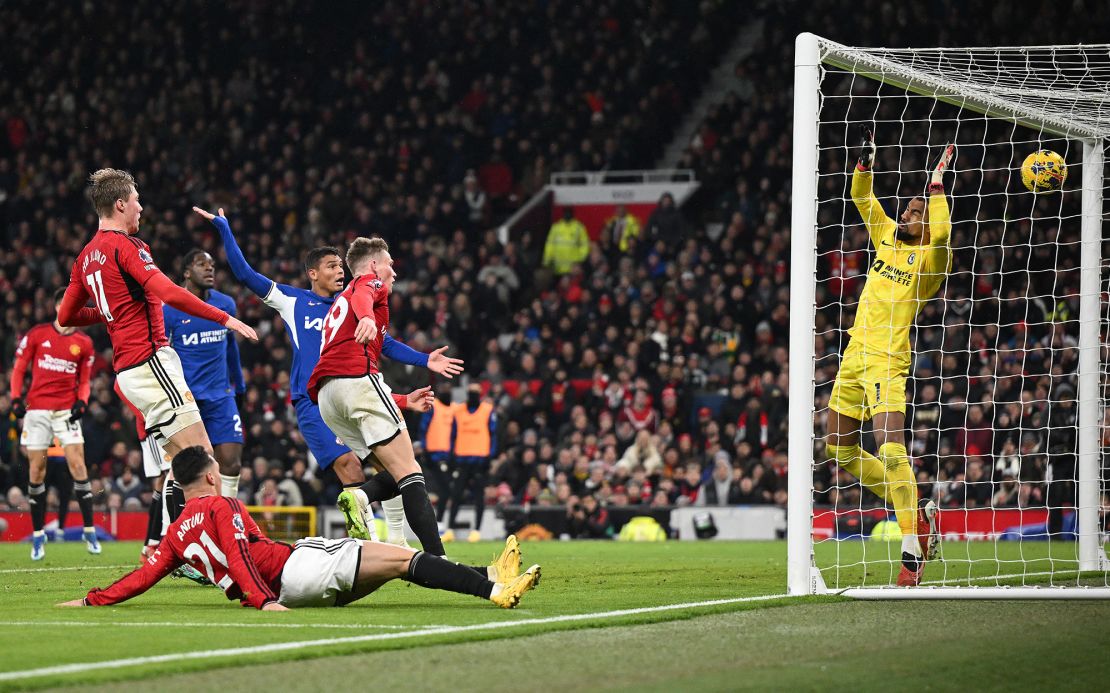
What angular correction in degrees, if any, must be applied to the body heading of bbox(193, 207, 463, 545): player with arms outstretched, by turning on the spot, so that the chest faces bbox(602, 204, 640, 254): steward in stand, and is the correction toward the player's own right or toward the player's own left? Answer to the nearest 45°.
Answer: approximately 135° to the player's own left

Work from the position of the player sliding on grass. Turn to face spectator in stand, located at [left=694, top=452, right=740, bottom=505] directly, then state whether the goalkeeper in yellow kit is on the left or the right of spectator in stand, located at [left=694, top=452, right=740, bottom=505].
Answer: right

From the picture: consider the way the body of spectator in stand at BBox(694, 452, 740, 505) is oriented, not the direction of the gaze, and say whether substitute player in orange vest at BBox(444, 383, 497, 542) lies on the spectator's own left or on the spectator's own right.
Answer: on the spectator's own right

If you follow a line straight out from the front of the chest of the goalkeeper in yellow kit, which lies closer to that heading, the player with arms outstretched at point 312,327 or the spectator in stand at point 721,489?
the player with arms outstretched

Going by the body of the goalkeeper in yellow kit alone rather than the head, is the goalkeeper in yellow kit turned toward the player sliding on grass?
yes

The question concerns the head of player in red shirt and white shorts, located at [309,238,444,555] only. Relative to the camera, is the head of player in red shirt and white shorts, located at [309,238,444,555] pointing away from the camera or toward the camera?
away from the camera

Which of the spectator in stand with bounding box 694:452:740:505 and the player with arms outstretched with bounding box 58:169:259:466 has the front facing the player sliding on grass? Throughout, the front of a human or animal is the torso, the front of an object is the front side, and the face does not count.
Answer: the spectator in stand

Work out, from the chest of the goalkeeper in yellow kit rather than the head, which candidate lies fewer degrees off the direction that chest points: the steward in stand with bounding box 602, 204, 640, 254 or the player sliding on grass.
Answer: the player sliding on grass
